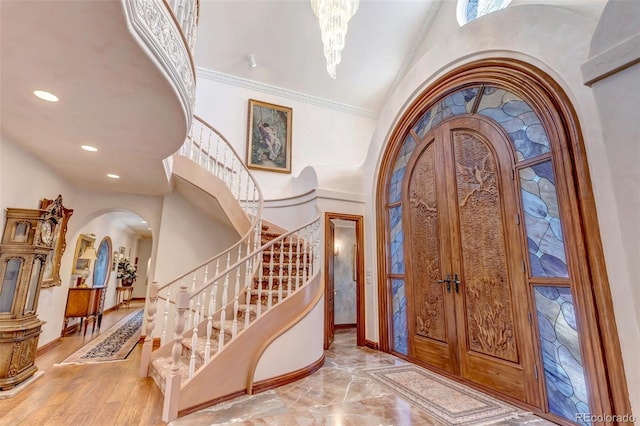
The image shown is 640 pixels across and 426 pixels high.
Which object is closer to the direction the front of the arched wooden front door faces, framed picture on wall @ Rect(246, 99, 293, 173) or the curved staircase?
the curved staircase

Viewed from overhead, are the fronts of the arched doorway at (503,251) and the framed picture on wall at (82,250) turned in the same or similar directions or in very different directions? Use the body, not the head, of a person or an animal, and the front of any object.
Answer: very different directions

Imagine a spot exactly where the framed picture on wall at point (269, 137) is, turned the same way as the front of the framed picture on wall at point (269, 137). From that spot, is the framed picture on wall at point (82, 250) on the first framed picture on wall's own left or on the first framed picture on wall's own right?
on the first framed picture on wall's own right

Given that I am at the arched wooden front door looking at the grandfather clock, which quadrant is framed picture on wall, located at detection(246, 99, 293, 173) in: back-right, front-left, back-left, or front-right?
front-right

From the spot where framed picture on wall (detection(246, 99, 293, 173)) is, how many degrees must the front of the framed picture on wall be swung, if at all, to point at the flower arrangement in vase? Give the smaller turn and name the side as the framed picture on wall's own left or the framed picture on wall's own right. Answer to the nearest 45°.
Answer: approximately 135° to the framed picture on wall's own right

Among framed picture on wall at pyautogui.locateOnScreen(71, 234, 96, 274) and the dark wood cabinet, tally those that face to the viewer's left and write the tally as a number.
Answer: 0

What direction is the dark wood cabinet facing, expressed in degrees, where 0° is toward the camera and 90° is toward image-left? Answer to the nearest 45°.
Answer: approximately 315°

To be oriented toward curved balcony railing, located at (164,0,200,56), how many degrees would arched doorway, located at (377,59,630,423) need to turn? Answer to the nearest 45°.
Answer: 0° — it already faces it

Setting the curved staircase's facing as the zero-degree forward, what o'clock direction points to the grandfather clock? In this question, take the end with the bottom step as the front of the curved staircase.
The grandfather clock is roughly at 2 o'clock from the curved staircase.

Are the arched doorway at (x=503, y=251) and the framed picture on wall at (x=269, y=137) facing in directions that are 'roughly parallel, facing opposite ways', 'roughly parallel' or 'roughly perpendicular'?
roughly perpendicular

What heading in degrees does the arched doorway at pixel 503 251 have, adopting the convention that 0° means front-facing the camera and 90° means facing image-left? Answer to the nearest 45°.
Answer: approximately 45°

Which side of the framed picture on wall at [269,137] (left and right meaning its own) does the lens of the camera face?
front

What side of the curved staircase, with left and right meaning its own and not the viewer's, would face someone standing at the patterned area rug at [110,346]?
right

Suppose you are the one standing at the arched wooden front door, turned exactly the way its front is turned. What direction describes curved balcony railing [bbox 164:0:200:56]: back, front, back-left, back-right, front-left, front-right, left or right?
front
